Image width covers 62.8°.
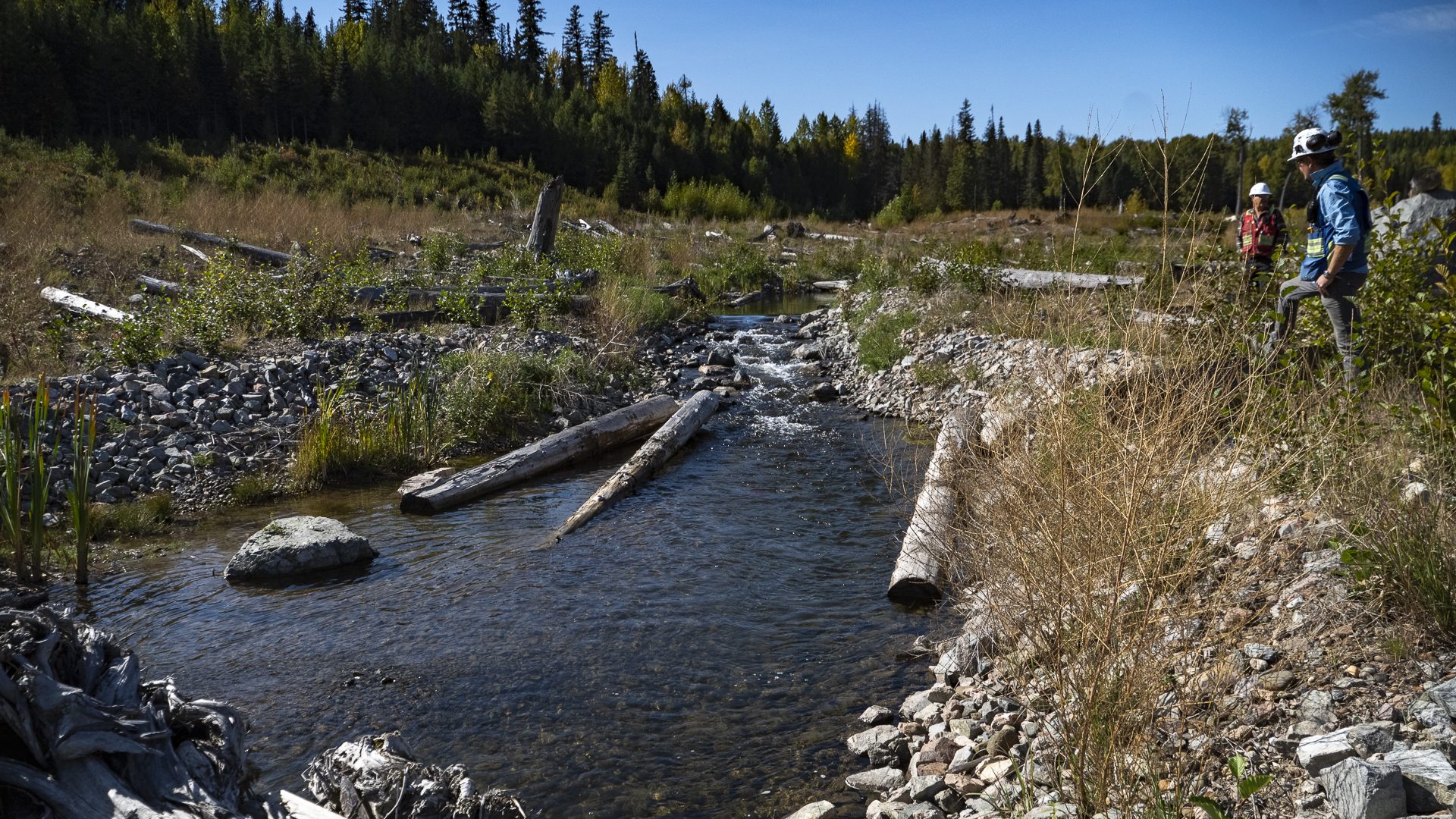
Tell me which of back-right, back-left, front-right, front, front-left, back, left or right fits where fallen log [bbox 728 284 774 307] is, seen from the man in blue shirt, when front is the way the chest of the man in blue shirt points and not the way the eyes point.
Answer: front-right

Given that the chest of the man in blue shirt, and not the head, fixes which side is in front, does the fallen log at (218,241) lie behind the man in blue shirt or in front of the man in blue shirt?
in front

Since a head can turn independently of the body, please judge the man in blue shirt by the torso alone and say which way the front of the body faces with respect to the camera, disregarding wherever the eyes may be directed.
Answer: to the viewer's left

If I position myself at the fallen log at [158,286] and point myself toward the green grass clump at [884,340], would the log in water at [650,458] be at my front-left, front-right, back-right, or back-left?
front-right

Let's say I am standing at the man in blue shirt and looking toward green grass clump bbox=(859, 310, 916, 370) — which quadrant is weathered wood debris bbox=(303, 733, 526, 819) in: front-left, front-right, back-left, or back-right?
back-left

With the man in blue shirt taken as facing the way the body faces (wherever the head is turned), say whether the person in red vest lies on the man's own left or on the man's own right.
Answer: on the man's own right

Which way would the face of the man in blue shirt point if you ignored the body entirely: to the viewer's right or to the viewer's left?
to the viewer's left

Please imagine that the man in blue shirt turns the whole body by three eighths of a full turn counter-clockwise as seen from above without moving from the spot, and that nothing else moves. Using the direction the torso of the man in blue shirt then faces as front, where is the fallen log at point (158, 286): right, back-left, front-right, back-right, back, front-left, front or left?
back-right

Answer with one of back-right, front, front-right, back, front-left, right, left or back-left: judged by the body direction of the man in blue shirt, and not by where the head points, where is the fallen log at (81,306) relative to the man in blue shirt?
front

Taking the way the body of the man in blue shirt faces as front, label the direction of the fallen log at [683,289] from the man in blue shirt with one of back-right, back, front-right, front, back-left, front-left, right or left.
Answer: front-right

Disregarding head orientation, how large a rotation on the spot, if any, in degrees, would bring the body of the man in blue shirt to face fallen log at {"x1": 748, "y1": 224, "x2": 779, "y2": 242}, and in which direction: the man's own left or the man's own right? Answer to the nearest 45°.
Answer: approximately 45° to the man's own right

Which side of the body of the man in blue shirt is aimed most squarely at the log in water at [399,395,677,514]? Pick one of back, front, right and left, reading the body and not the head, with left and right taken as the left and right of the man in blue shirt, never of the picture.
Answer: front
